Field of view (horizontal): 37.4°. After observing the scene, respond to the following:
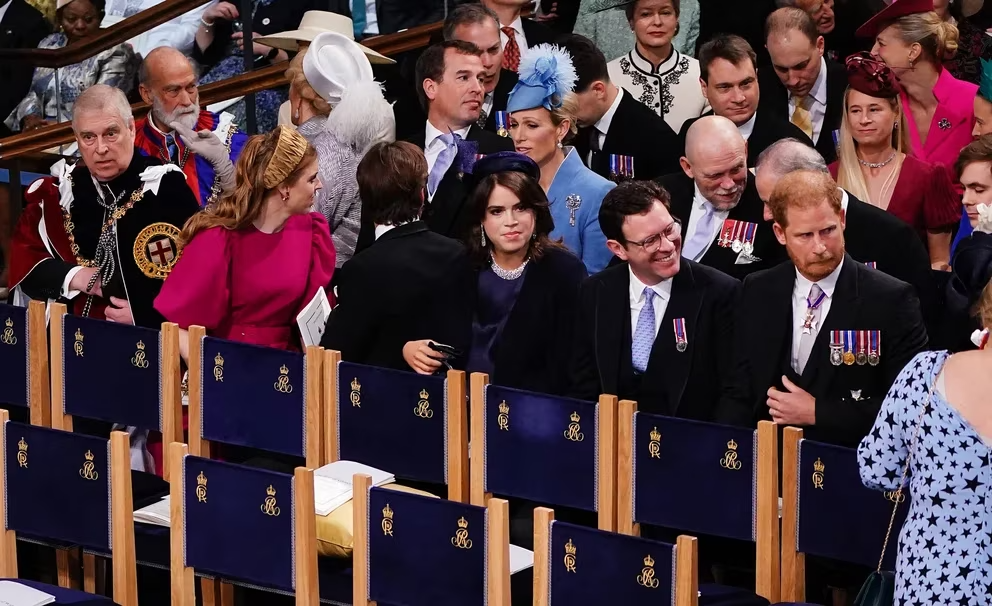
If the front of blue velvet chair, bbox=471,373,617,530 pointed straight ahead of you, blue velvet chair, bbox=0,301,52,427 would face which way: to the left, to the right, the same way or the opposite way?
the same way

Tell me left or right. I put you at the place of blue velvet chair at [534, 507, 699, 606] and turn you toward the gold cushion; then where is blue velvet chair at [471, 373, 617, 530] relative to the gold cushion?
right

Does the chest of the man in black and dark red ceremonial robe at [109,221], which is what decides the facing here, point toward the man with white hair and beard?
no

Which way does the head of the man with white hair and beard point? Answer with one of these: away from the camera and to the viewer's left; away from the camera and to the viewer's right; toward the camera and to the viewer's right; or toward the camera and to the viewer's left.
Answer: toward the camera and to the viewer's right

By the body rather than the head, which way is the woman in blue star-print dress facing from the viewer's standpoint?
away from the camera

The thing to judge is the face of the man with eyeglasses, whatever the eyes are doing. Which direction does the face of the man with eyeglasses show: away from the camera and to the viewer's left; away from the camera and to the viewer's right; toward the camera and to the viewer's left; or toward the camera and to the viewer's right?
toward the camera and to the viewer's right

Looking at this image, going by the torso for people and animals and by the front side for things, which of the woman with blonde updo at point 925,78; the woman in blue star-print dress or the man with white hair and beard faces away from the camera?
the woman in blue star-print dress

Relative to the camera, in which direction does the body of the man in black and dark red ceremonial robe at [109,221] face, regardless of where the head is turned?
toward the camera

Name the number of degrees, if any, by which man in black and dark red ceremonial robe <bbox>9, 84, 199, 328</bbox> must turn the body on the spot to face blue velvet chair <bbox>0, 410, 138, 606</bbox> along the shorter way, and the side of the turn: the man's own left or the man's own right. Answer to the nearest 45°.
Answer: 0° — they already face it

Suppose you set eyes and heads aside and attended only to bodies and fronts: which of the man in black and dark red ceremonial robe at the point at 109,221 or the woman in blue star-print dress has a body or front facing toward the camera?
the man in black and dark red ceremonial robe

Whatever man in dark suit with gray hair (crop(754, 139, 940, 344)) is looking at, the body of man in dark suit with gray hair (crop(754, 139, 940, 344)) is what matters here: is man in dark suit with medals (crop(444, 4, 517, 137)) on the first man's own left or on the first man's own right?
on the first man's own right
